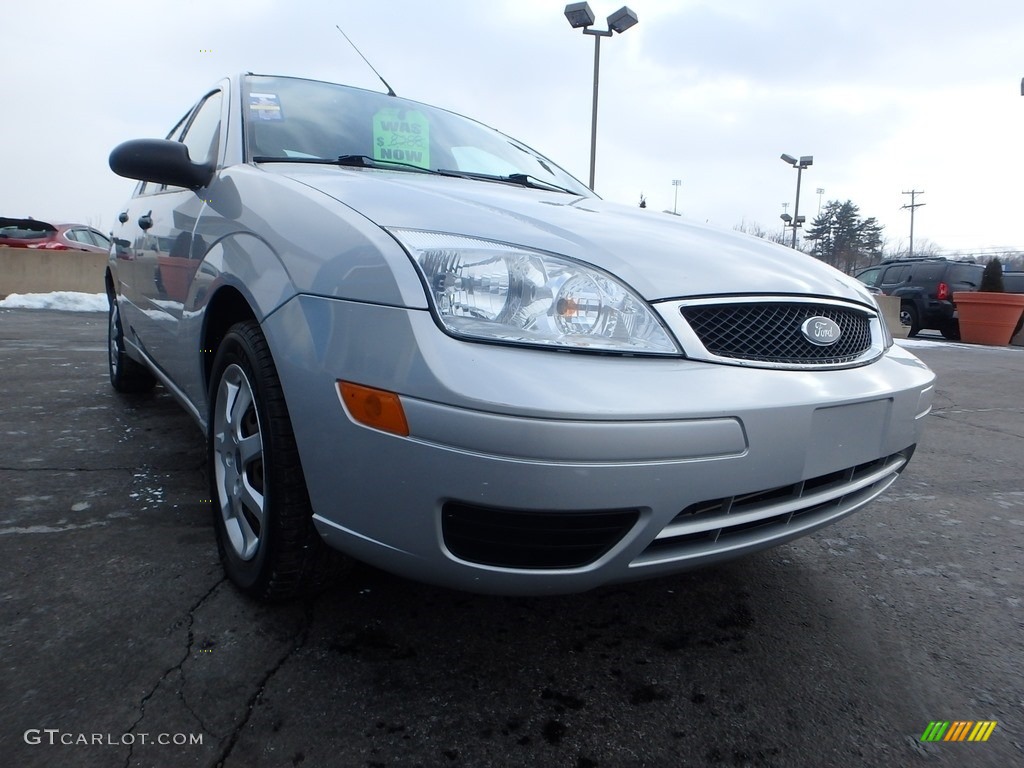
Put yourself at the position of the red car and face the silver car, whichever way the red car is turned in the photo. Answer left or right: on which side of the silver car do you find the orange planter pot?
left

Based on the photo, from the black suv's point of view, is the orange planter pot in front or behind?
behind

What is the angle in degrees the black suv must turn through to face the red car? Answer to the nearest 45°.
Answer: approximately 90° to its left

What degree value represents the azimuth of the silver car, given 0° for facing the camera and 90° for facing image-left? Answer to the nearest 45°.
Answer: approximately 315°

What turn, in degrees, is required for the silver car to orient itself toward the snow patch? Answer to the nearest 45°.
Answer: approximately 180°

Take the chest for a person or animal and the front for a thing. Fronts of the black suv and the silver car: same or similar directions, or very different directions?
very different directions

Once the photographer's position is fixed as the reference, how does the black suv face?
facing away from the viewer and to the left of the viewer

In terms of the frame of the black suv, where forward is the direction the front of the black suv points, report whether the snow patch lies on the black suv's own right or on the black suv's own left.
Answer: on the black suv's own left

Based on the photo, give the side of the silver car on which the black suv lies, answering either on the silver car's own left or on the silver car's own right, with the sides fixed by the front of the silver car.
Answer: on the silver car's own left
